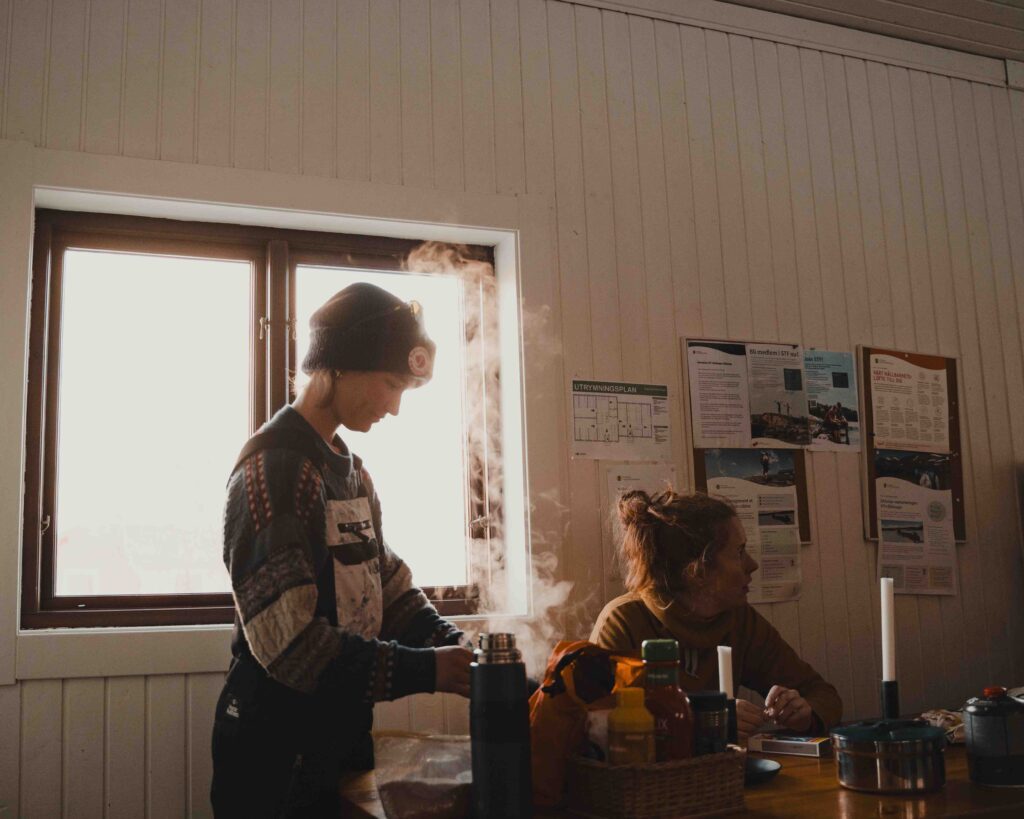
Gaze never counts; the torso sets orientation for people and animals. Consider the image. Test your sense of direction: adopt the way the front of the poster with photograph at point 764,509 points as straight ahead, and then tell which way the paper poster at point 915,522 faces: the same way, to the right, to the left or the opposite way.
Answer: the same way

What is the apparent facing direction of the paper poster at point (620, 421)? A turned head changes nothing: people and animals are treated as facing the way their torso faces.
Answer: toward the camera

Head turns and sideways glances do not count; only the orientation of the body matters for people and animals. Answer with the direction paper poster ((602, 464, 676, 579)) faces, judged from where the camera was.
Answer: facing the viewer

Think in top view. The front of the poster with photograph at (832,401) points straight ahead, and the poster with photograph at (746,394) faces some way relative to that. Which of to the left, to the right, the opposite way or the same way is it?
the same way

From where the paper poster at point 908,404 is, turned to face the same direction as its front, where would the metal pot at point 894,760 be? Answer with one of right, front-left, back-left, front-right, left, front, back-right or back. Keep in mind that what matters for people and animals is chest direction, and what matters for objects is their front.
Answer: front

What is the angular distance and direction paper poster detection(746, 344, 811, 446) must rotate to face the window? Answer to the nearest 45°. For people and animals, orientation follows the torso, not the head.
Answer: approximately 45° to its right

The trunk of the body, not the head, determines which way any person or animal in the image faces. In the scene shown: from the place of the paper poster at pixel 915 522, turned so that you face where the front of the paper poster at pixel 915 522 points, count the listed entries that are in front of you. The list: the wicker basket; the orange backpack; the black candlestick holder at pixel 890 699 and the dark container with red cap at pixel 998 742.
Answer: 4

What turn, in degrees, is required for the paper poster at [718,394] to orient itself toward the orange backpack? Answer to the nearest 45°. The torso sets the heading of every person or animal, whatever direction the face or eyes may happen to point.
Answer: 0° — it already faces it

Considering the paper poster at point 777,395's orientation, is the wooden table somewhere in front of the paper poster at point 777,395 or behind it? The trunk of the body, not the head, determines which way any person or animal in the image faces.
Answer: in front

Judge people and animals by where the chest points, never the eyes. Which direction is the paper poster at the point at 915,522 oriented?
toward the camera

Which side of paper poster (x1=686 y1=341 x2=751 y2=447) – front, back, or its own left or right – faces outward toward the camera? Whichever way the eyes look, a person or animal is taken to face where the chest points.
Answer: front

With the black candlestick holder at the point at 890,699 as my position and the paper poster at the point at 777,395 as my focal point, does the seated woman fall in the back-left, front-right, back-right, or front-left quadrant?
front-left

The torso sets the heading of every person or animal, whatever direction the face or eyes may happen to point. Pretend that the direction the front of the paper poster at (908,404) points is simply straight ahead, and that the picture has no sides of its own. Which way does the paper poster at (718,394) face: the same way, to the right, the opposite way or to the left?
the same way

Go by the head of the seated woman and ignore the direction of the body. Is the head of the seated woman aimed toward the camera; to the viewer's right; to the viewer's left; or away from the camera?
to the viewer's right
